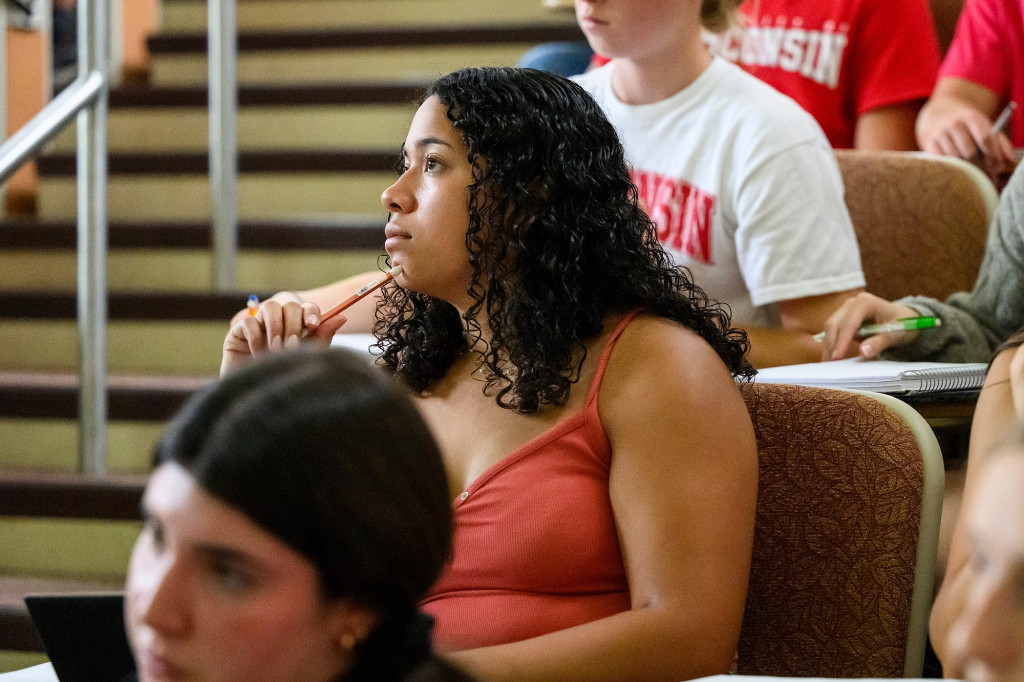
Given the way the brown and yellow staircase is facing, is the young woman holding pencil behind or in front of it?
in front

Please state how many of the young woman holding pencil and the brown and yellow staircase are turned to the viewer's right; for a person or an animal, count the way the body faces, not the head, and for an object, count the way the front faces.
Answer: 0

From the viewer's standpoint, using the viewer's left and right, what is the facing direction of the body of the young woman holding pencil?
facing the viewer and to the left of the viewer

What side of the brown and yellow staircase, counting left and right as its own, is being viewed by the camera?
front

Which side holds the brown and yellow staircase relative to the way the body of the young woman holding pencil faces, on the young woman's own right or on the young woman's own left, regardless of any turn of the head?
on the young woman's own right
